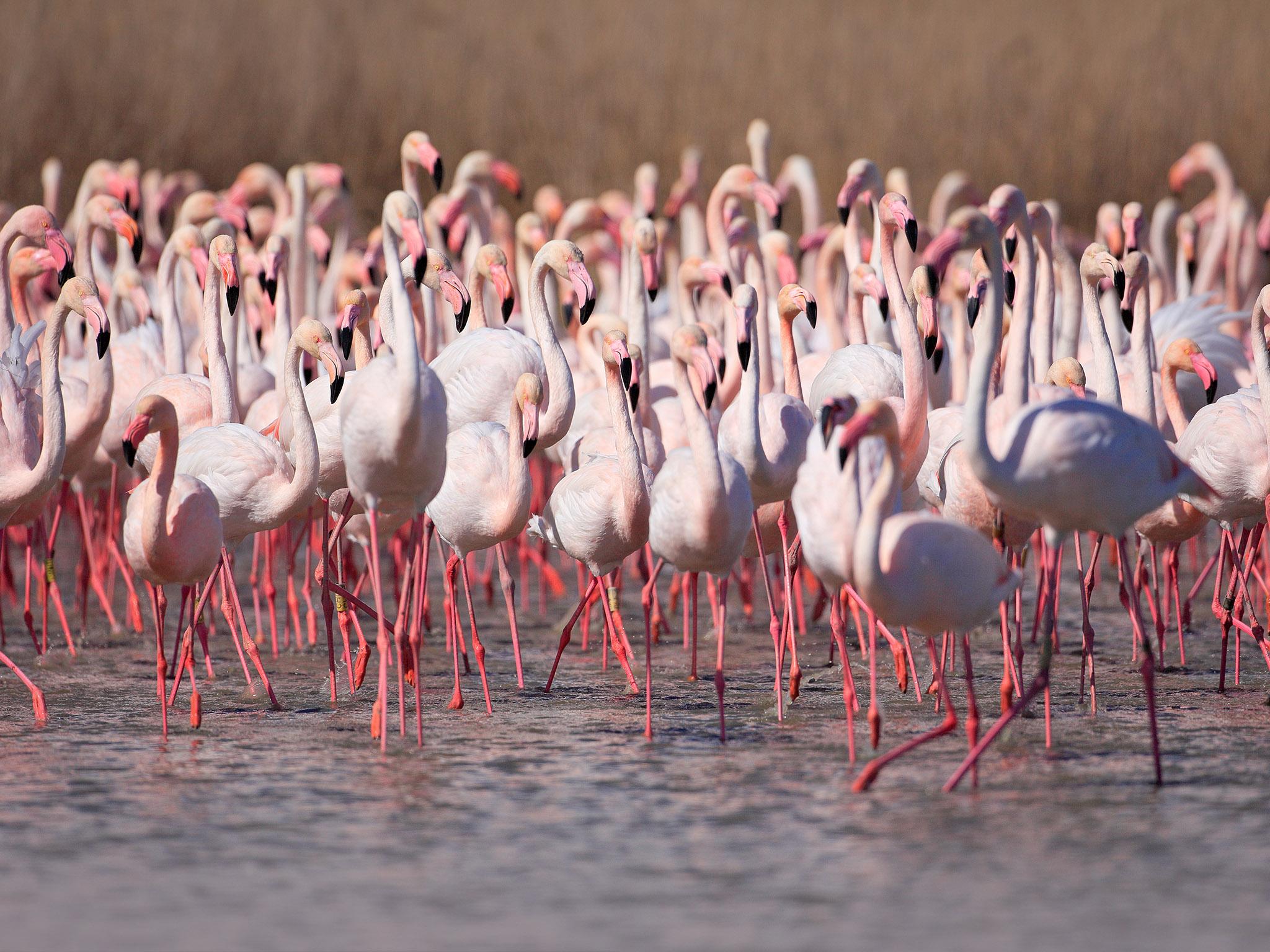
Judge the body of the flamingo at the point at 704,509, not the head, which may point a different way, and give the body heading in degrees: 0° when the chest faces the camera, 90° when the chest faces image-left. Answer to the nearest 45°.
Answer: approximately 0°

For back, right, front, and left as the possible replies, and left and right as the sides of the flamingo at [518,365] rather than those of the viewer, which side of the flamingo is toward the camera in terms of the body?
right

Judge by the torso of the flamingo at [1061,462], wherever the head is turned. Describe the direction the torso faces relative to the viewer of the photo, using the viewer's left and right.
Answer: facing to the left of the viewer

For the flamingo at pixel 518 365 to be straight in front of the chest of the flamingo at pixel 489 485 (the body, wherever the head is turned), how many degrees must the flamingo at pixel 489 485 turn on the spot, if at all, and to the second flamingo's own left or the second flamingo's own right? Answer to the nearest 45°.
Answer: approximately 135° to the second flamingo's own left

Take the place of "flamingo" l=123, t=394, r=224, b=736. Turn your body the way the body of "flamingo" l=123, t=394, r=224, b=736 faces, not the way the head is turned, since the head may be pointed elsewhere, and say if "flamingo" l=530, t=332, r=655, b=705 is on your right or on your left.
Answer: on your left

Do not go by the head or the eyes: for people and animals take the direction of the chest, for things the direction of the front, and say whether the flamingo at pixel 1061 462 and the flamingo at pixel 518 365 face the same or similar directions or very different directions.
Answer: very different directions

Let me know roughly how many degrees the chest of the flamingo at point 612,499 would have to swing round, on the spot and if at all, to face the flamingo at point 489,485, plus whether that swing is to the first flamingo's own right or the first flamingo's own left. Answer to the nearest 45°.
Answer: approximately 135° to the first flamingo's own right

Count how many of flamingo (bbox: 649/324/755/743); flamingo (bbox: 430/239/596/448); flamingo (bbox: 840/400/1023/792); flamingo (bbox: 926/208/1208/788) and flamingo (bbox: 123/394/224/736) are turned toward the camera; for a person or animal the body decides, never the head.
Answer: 2

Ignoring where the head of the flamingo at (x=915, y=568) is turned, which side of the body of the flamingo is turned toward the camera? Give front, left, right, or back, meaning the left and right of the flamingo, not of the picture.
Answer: left

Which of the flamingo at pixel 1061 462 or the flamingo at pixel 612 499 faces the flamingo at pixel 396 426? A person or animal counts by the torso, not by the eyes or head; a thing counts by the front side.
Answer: the flamingo at pixel 1061 462

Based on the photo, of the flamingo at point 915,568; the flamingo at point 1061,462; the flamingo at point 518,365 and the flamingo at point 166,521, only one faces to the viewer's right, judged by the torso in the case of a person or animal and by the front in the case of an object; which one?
the flamingo at point 518,365

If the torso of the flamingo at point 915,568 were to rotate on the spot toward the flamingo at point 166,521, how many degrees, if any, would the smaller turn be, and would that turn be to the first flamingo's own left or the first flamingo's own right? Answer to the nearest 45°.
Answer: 0° — it already faces it

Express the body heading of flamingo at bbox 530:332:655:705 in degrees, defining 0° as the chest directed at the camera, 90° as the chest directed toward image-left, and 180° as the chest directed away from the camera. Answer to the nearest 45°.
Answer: approximately 315°
